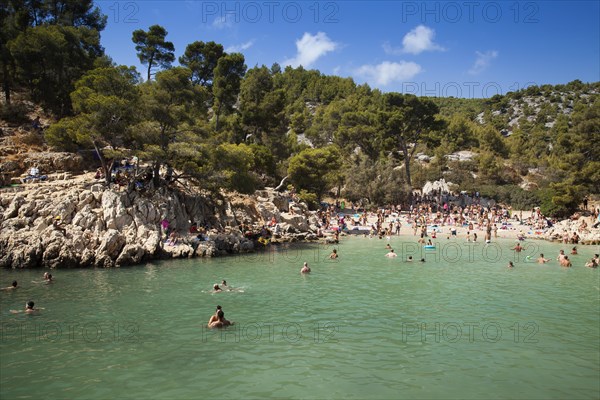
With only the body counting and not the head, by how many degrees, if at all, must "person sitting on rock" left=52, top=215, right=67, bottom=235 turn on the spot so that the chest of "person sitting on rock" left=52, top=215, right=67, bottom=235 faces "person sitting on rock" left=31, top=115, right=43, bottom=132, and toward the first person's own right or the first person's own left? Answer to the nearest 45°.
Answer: approximately 135° to the first person's own left

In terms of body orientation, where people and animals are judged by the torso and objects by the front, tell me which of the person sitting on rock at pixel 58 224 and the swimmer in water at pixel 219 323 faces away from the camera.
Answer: the swimmer in water

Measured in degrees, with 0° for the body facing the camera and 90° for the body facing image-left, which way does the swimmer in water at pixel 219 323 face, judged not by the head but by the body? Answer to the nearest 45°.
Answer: approximately 180°

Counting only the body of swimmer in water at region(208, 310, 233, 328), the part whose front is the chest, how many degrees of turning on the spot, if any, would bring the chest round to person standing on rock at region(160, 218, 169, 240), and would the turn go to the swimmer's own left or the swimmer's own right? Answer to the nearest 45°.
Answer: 0° — they already face them

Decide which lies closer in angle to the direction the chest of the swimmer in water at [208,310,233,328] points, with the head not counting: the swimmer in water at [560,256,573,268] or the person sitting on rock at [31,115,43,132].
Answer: the person sitting on rock

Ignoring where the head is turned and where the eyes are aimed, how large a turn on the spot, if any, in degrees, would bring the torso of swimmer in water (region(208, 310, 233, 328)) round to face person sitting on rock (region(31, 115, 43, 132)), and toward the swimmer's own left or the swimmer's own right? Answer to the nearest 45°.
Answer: approximately 45° to the swimmer's own left

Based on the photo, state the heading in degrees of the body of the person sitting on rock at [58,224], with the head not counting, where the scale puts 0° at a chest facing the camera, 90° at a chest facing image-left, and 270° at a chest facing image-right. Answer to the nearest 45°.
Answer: approximately 315°

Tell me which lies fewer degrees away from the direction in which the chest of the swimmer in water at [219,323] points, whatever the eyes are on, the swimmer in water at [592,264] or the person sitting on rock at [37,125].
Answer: the person sitting on rock

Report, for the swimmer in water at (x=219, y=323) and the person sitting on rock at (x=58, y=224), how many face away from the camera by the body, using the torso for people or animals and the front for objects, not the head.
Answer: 1
